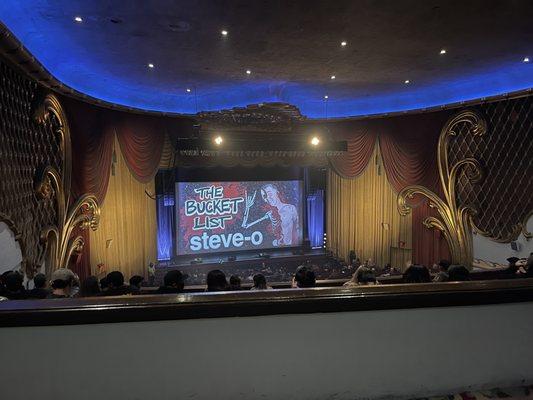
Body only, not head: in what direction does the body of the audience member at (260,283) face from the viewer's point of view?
away from the camera

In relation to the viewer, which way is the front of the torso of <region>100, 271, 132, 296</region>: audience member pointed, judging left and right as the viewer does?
facing away from the viewer

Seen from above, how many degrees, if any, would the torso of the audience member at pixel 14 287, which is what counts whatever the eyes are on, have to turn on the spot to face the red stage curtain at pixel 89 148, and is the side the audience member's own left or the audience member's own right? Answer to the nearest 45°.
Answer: approximately 45° to the audience member's own left

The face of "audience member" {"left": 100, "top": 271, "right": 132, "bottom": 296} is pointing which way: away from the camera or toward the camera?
away from the camera

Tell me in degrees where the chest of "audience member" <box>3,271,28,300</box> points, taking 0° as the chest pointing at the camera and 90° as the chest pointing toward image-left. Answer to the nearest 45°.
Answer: approximately 225°

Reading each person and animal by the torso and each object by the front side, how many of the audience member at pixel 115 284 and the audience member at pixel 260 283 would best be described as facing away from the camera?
2
